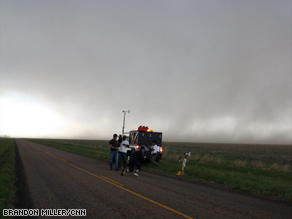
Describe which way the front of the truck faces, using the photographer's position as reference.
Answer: facing away from the viewer and to the left of the viewer
